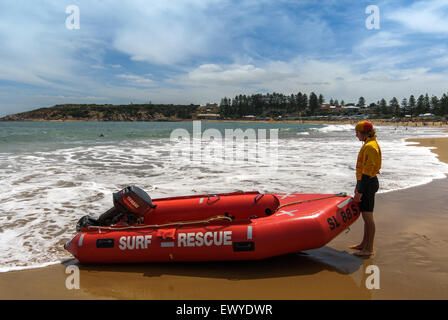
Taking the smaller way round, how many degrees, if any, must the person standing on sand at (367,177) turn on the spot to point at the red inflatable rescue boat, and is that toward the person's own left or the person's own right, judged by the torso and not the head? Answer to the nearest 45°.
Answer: approximately 45° to the person's own left

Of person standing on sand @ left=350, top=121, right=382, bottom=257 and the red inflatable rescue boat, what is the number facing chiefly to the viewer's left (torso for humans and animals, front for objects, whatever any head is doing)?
1

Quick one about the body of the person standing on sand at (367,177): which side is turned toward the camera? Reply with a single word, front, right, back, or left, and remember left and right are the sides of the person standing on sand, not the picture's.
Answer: left

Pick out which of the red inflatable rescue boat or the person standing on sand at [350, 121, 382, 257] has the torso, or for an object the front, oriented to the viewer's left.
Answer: the person standing on sand

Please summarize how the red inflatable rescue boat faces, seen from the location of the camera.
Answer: facing to the right of the viewer

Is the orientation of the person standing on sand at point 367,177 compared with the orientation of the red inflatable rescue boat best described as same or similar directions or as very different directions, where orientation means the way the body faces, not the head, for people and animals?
very different directions

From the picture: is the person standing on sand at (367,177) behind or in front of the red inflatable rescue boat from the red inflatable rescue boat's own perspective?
in front

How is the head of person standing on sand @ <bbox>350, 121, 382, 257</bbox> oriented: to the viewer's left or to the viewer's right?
to the viewer's left
